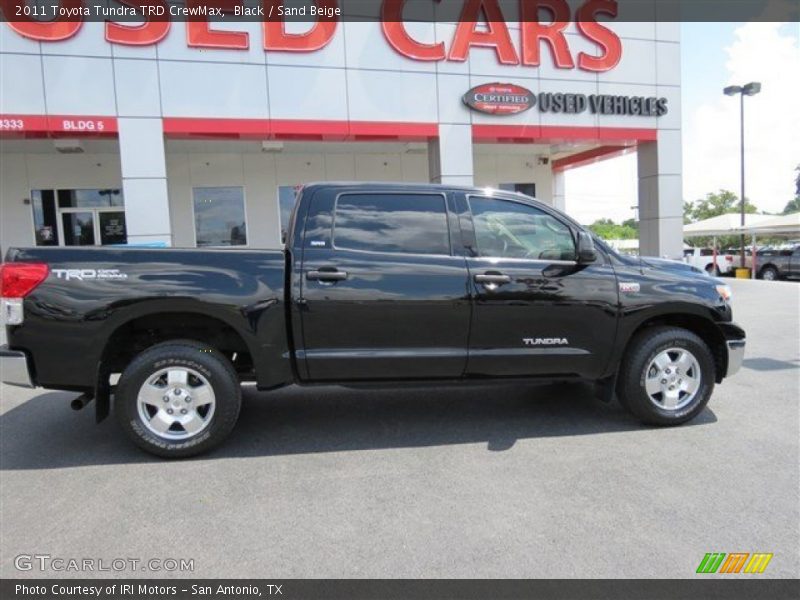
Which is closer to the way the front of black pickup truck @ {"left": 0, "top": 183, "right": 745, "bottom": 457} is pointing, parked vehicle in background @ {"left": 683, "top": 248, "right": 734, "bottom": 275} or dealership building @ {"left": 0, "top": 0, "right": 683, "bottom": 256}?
the parked vehicle in background

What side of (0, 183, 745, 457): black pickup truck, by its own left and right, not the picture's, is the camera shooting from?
right

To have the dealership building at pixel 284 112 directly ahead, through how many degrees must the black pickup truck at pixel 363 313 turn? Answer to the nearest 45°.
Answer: approximately 90° to its left

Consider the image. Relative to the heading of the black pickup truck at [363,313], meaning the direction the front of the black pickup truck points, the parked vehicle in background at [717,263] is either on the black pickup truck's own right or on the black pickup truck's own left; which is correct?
on the black pickup truck's own left

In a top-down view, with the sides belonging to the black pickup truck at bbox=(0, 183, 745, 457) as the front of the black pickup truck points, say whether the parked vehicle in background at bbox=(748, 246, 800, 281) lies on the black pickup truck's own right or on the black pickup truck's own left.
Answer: on the black pickup truck's own left
